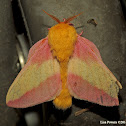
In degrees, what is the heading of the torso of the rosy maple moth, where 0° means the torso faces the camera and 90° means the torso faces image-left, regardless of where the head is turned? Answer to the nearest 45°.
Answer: approximately 180°
